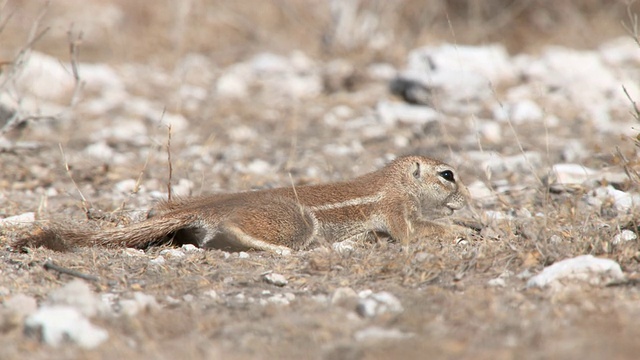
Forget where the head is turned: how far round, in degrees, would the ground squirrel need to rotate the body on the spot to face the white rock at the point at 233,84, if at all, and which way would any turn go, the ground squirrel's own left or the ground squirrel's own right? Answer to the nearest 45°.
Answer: approximately 90° to the ground squirrel's own left

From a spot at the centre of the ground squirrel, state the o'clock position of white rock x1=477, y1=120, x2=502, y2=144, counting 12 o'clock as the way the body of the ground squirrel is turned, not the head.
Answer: The white rock is roughly at 10 o'clock from the ground squirrel.

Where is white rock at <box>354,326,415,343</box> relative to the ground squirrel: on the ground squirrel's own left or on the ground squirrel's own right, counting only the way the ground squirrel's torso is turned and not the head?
on the ground squirrel's own right

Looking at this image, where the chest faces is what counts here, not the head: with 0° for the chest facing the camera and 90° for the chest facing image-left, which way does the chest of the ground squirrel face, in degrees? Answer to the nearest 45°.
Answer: approximately 270°

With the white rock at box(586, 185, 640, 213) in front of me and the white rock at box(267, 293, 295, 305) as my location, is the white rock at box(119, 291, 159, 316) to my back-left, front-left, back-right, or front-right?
back-left
